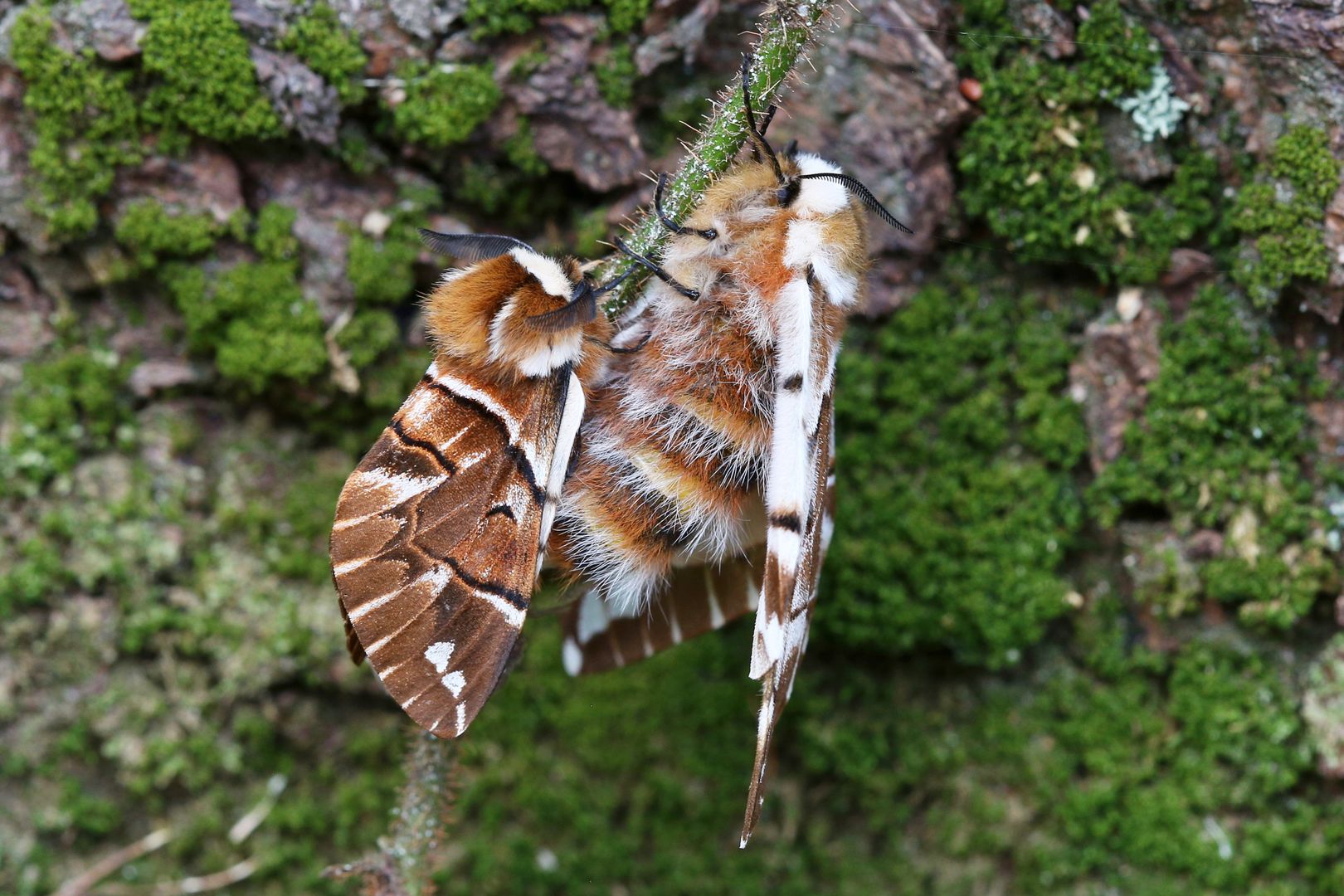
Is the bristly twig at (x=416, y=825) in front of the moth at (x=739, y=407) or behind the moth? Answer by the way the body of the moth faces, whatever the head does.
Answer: behind
